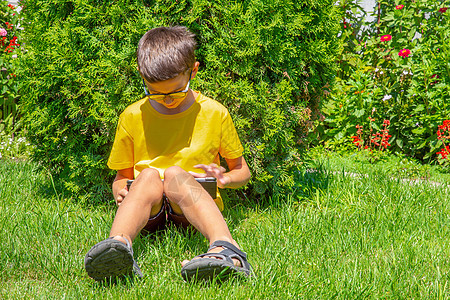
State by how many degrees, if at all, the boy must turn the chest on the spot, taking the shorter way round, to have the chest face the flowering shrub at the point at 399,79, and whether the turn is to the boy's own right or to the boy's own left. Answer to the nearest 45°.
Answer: approximately 135° to the boy's own left

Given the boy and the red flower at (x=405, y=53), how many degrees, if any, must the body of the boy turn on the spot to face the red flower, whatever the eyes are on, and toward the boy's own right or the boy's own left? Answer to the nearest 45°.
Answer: approximately 135° to the boy's own left

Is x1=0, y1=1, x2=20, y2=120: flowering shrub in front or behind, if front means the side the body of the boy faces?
behind

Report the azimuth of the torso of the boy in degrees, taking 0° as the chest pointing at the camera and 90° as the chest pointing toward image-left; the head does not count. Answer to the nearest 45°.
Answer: approximately 0°

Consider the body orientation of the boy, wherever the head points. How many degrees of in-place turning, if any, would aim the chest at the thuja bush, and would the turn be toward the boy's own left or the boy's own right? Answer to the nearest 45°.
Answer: approximately 180°

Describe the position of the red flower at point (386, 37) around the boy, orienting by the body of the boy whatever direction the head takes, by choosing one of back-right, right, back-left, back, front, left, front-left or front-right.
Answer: back-left

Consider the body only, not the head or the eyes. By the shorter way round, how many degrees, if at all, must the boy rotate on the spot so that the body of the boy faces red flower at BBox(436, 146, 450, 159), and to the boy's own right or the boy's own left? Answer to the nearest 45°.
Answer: approximately 135° to the boy's own left
